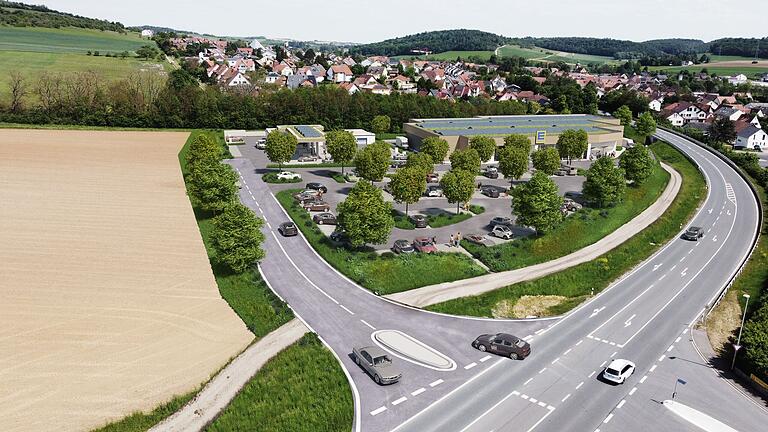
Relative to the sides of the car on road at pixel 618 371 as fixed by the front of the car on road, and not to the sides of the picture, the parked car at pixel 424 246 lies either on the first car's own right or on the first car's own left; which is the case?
on the first car's own left

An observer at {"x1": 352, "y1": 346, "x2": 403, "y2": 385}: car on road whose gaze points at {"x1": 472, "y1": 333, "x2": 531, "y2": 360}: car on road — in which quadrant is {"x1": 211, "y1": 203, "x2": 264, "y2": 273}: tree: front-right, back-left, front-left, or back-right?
back-left

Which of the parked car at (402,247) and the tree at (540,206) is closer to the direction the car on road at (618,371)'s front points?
the tree

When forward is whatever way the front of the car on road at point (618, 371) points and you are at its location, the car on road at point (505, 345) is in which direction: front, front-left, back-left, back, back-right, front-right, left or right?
back-left

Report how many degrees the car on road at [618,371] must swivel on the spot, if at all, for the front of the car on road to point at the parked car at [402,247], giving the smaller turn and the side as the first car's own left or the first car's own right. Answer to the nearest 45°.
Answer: approximately 90° to the first car's own left

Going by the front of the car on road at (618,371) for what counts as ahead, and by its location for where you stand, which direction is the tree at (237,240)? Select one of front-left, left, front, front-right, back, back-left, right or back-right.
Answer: back-left

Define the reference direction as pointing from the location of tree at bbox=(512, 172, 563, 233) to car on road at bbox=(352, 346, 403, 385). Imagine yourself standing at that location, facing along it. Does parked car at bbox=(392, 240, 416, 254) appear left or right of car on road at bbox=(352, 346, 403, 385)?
right

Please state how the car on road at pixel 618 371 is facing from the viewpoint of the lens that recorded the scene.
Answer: facing away from the viewer and to the right of the viewer

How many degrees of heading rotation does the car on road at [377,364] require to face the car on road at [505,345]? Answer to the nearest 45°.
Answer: approximately 45° to its left

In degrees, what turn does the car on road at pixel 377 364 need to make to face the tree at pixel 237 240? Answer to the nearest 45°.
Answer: approximately 180°

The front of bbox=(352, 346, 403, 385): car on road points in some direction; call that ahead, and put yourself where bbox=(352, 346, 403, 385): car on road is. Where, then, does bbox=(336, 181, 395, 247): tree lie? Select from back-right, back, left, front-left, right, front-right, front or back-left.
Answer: back-left
